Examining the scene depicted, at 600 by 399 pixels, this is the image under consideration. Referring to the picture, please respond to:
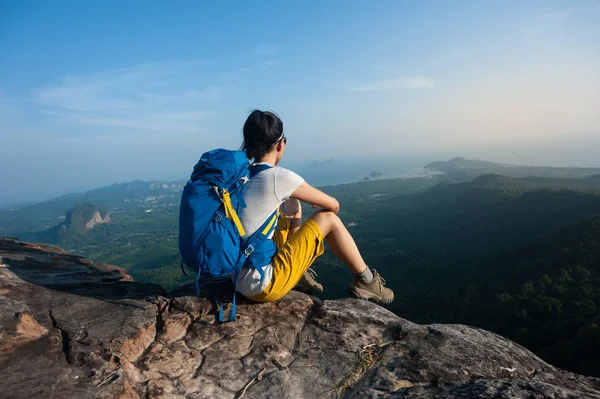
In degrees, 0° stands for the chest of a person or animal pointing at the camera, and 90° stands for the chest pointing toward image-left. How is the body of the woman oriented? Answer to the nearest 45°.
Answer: approximately 225°

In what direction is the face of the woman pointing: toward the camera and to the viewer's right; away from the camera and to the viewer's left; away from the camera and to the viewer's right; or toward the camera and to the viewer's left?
away from the camera and to the viewer's right
